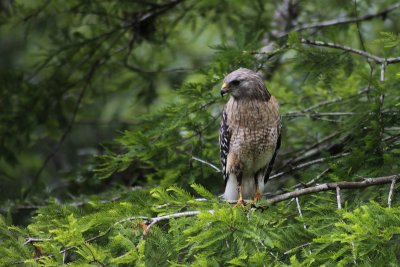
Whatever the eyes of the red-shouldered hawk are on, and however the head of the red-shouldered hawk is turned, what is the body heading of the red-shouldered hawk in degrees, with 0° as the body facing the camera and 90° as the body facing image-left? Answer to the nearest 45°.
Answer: approximately 0°
